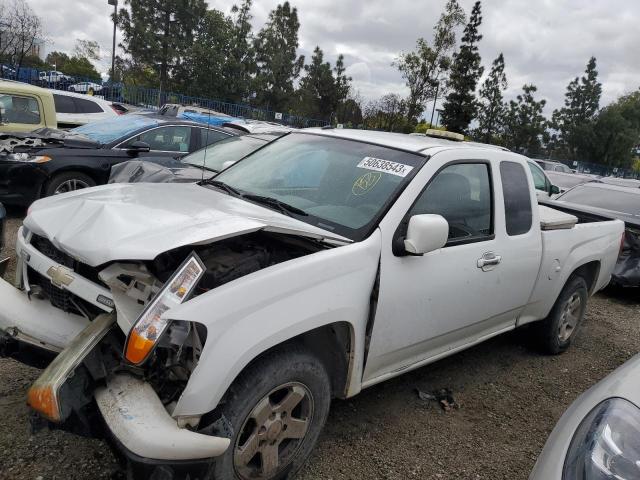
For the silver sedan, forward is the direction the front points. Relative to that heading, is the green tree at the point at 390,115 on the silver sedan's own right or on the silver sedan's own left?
on the silver sedan's own right

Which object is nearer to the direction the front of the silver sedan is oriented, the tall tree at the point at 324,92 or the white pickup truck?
the white pickup truck

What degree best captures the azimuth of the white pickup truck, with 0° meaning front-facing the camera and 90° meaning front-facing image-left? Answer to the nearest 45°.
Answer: approximately 45°

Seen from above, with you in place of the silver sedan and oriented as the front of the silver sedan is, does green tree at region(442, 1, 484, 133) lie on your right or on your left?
on your right

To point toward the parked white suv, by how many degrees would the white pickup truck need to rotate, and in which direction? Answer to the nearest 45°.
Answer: approximately 90° to its right

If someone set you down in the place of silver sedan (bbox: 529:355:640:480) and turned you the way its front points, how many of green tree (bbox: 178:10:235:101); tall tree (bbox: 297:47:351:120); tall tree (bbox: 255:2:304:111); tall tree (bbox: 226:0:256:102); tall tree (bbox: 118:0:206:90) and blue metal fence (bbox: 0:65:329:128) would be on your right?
6

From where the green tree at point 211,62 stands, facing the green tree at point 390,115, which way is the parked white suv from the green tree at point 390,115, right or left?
right

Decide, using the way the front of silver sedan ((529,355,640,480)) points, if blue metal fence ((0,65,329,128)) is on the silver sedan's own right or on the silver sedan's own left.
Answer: on the silver sedan's own right

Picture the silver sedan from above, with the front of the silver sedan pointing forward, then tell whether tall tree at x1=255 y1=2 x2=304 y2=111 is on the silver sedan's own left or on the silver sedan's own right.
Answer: on the silver sedan's own right

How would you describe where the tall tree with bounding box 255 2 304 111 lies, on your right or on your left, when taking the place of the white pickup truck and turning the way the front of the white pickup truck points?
on your right

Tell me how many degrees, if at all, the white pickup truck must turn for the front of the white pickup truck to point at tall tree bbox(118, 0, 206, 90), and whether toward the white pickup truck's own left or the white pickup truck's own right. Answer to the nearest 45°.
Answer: approximately 135° to the white pickup truck's own right

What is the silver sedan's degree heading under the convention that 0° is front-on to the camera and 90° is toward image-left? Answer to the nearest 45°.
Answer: approximately 45°

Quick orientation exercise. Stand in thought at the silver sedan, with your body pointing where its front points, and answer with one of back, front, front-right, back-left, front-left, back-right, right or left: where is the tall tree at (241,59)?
right

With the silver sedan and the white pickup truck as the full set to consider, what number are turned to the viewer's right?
0

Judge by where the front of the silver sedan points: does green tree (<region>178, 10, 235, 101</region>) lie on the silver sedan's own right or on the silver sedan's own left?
on the silver sedan's own right
